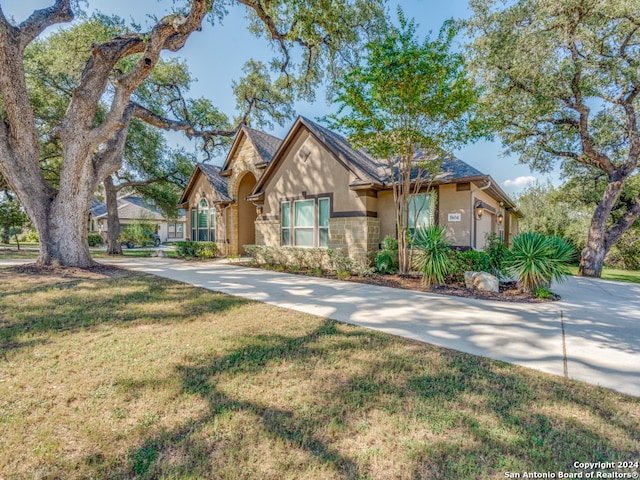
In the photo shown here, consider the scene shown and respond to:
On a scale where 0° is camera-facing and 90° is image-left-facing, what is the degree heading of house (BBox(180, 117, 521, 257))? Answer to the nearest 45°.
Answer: approximately 45°

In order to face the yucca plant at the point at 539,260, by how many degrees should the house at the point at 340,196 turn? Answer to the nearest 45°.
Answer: approximately 90° to its left

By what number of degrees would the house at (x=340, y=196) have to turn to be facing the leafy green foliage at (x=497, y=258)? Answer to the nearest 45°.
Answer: approximately 90° to its left
